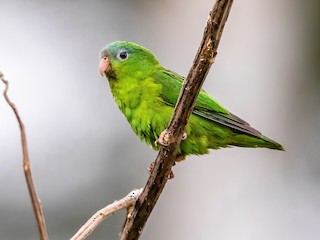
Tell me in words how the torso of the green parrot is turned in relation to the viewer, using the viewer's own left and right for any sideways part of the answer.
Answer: facing to the left of the viewer
